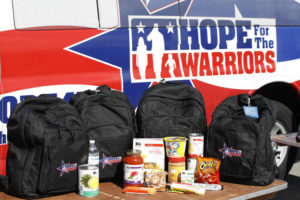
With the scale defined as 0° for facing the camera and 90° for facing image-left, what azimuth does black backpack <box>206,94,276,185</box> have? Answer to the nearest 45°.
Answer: approximately 45°

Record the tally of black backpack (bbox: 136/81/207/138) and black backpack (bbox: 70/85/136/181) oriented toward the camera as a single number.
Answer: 2

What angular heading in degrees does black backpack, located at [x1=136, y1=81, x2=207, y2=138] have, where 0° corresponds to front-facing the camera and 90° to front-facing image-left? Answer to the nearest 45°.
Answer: approximately 0°

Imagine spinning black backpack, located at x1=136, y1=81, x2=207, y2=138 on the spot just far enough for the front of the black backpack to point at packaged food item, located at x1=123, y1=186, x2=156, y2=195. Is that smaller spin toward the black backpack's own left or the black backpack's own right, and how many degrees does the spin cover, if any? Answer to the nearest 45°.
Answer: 0° — it already faces it
